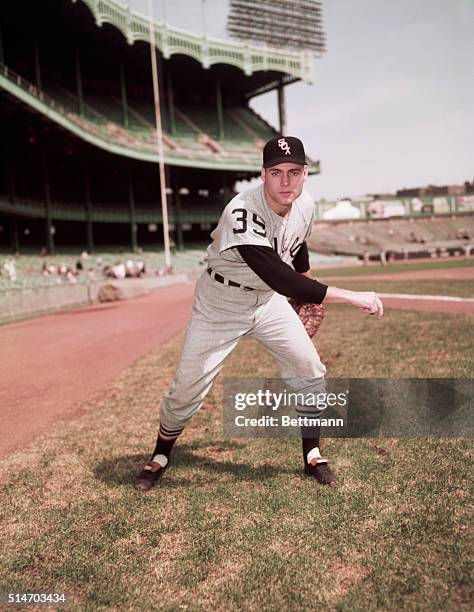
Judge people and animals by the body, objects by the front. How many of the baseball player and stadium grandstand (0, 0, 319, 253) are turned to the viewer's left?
0

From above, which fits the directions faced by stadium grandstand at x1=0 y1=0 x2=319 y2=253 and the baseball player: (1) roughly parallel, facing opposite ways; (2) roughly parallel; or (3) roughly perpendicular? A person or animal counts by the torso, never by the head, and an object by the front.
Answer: roughly parallel

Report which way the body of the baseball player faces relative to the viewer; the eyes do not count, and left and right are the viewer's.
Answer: facing the viewer and to the right of the viewer

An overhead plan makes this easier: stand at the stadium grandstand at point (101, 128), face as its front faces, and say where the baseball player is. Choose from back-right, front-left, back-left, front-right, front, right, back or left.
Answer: front-right

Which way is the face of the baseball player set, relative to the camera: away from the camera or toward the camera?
toward the camera

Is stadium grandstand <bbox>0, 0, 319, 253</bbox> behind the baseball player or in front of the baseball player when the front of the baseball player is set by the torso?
behind
